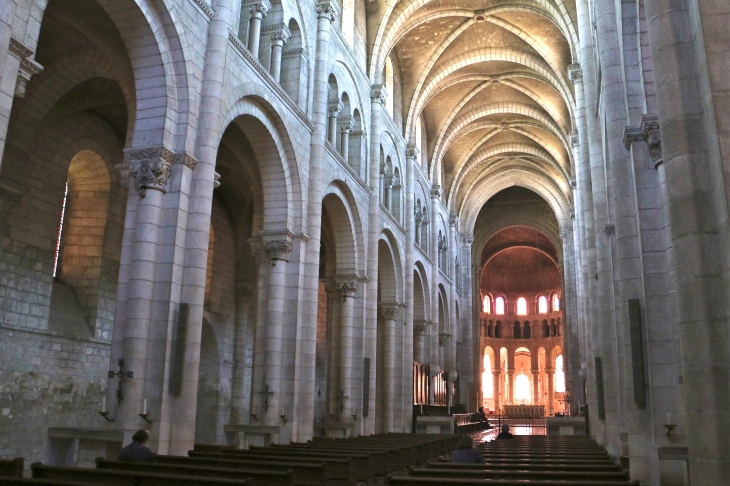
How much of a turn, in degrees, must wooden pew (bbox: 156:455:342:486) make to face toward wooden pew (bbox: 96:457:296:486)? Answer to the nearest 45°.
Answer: approximately 180°

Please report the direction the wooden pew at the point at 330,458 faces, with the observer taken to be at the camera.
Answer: facing away from the viewer and to the right of the viewer

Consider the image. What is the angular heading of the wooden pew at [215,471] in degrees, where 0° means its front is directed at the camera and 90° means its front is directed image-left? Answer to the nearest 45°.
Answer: approximately 225°

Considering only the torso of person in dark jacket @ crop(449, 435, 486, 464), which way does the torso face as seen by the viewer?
away from the camera

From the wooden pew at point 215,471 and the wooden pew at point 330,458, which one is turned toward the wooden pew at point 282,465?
the wooden pew at point 215,471

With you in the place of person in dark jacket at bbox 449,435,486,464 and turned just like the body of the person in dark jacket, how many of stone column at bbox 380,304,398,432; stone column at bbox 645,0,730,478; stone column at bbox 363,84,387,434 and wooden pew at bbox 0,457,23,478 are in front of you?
2

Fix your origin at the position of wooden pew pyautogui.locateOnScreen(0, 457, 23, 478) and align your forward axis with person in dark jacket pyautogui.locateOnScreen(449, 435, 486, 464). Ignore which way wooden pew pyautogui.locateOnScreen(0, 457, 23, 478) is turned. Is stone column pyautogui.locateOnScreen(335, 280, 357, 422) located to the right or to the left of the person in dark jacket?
left

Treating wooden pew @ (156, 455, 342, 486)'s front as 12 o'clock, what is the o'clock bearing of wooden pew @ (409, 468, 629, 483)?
wooden pew @ (409, 468, 629, 483) is roughly at 2 o'clock from wooden pew @ (156, 455, 342, 486).

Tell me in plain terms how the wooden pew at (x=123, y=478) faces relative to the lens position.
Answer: facing away from the viewer and to the right of the viewer

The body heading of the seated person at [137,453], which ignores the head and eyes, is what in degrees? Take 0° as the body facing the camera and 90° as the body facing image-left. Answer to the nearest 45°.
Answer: approximately 225°

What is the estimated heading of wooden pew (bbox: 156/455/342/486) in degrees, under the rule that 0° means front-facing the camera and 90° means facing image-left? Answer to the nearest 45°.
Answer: approximately 225°
